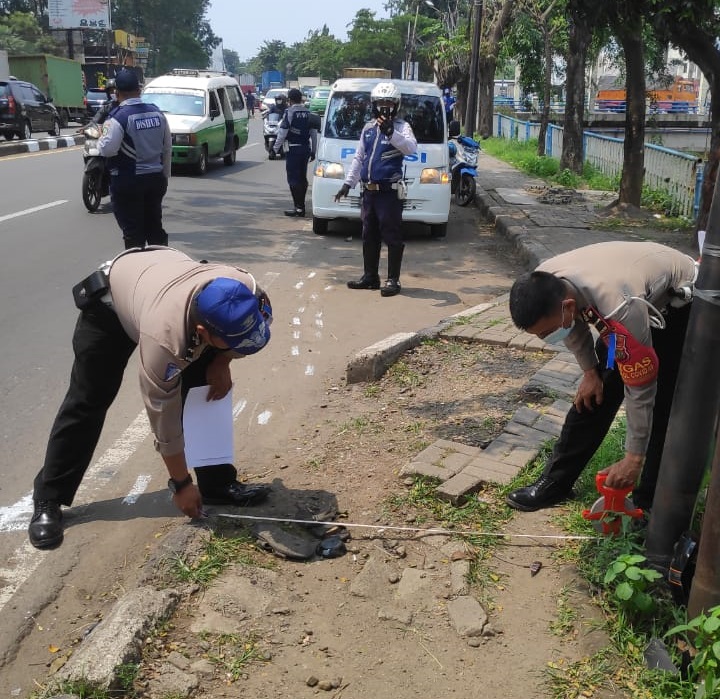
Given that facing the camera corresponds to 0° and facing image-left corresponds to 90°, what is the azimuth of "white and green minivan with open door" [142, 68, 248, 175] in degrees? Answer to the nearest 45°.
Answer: approximately 45°

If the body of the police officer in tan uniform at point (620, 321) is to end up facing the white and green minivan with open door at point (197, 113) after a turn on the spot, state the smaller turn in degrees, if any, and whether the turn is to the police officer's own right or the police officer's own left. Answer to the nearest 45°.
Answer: approximately 45° to the police officer's own right

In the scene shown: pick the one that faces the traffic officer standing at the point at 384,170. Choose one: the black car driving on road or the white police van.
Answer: the white police van

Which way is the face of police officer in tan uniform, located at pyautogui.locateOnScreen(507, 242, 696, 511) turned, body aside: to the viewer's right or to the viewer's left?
to the viewer's left

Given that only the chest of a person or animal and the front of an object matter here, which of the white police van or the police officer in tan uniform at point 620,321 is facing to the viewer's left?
the police officer in tan uniform

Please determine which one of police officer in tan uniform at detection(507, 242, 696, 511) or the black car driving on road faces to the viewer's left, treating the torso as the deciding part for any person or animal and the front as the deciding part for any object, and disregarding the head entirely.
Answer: the police officer in tan uniform

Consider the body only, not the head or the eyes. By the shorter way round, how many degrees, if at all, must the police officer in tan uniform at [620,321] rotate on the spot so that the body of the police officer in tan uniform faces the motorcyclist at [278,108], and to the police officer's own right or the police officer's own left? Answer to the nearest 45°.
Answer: approximately 45° to the police officer's own right

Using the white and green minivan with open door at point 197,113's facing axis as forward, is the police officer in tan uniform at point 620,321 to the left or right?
on its left
